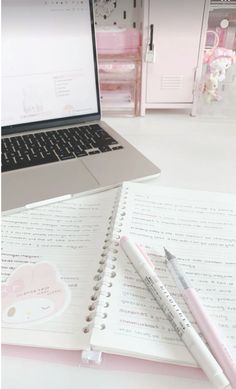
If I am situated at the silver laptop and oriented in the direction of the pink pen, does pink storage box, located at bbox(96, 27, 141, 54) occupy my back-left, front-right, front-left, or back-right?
back-left

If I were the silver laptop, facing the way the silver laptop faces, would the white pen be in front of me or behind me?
in front

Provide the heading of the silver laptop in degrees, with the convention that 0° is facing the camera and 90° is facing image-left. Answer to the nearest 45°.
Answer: approximately 315°
